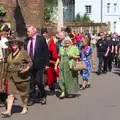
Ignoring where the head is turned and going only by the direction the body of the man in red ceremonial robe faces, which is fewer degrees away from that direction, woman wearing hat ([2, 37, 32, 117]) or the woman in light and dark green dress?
the woman wearing hat

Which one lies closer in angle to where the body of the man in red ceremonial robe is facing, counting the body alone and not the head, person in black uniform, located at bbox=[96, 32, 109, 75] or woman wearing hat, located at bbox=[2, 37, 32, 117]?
the woman wearing hat

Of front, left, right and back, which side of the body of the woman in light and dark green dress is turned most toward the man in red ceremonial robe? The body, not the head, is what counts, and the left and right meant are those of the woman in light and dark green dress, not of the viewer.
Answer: right

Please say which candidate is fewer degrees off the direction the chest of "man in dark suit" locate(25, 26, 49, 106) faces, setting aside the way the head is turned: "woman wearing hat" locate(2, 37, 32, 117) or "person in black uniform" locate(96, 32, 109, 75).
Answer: the woman wearing hat

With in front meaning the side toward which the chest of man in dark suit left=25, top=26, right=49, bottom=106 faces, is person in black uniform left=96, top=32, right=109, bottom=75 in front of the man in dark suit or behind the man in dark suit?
behind

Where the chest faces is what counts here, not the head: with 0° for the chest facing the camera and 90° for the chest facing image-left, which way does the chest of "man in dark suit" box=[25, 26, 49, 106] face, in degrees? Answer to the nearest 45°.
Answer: approximately 45°

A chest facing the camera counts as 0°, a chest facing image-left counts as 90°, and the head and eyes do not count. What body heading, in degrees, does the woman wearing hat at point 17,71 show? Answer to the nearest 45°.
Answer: approximately 45°

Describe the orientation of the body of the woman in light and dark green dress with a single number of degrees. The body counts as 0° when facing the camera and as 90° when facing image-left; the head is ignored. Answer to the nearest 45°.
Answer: approximately 45°
